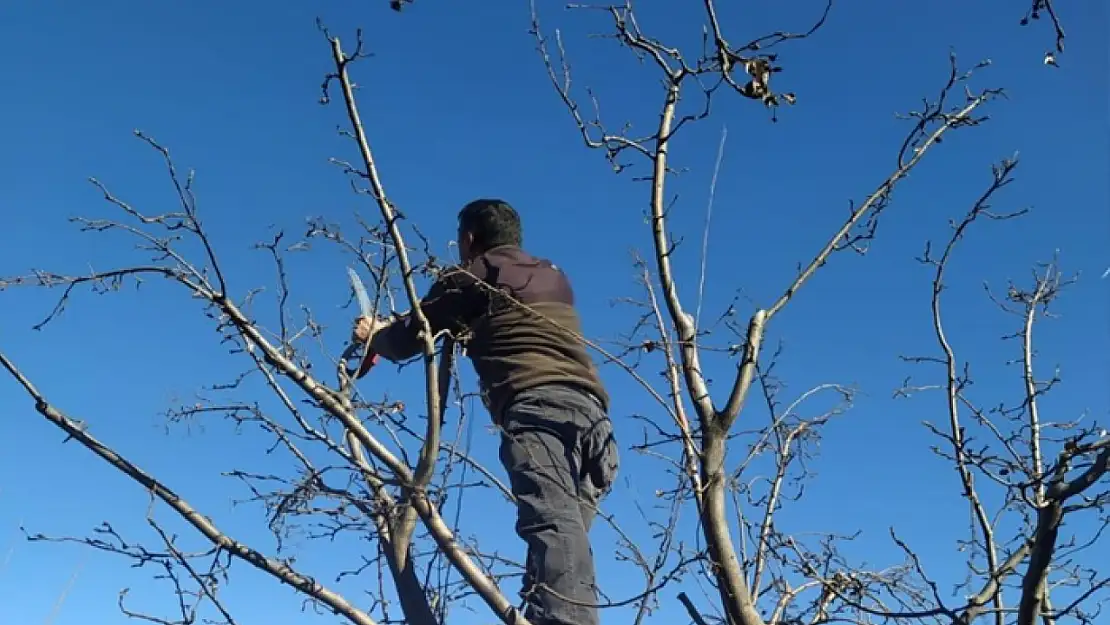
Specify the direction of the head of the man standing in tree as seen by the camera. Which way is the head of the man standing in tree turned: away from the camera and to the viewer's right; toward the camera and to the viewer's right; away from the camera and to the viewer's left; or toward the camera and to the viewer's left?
away from the camera and to the viewer's left

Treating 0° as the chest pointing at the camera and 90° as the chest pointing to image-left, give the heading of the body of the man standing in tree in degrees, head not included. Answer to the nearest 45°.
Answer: approximately 135°
